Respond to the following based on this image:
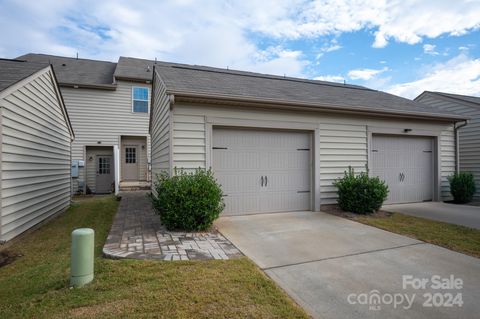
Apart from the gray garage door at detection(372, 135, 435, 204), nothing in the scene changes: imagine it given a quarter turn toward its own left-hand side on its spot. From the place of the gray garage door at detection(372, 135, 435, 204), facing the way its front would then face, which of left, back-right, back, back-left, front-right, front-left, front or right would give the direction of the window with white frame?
back

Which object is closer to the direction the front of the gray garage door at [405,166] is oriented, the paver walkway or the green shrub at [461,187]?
the paver walkway

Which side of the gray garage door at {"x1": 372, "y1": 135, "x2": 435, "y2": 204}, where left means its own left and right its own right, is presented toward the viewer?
front

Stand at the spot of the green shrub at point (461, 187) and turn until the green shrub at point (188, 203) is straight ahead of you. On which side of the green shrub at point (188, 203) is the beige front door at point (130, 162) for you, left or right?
right

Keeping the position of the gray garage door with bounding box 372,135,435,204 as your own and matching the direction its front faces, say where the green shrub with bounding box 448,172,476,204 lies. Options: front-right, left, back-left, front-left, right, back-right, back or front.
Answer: back-left

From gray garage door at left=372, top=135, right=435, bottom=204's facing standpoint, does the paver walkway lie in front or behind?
in front

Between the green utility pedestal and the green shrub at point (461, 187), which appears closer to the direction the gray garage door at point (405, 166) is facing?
the green utility pedestal

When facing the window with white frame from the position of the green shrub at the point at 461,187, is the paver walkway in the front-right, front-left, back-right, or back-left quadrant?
front-left

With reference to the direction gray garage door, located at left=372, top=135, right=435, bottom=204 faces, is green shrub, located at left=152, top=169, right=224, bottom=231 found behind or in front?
in front

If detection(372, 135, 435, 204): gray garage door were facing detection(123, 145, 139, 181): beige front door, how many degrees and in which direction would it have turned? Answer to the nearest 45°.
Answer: approximately 90° to its right

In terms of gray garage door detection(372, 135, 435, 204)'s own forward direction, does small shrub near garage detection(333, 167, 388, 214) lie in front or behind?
in front

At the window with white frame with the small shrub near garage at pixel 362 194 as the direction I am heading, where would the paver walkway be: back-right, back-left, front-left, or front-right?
front-right
